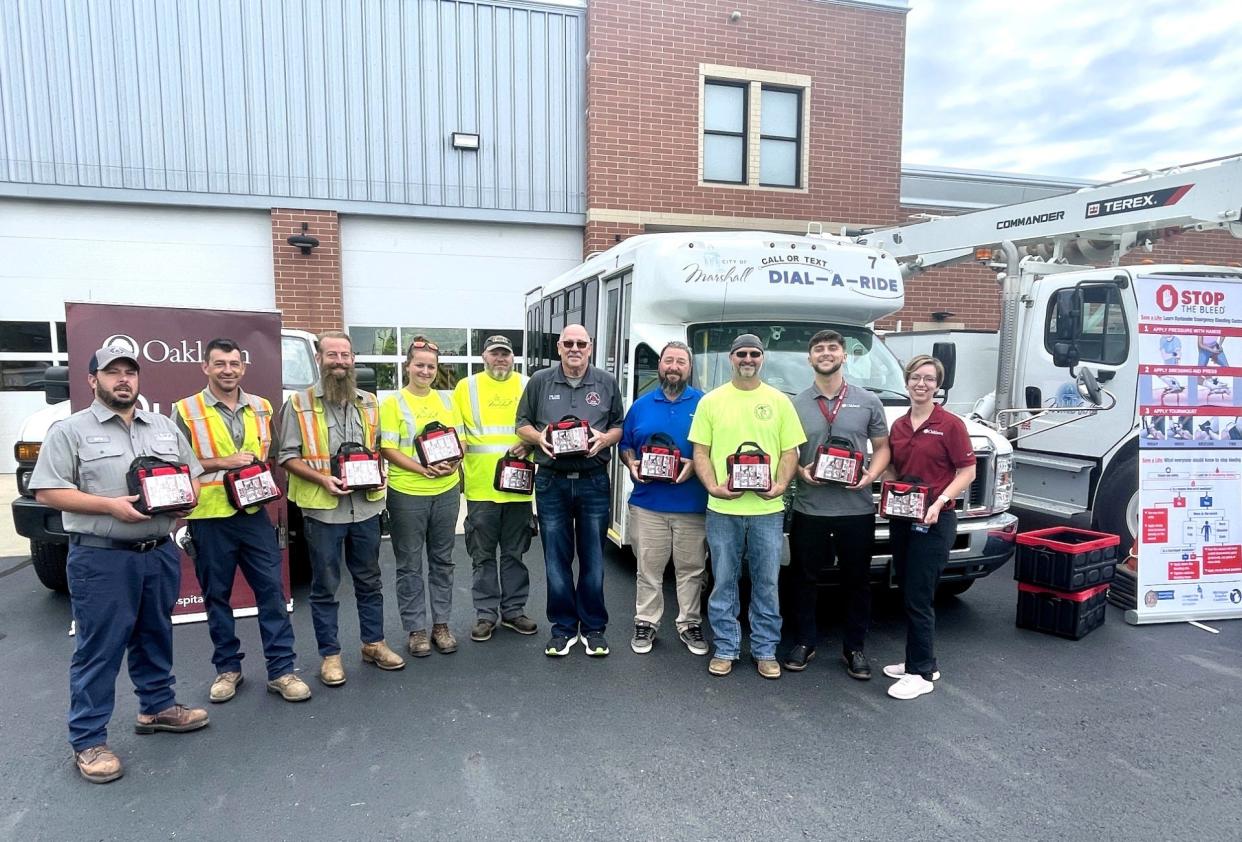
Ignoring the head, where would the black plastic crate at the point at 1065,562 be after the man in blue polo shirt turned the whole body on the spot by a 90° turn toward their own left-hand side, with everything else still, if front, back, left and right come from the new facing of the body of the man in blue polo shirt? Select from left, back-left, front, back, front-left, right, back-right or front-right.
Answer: front

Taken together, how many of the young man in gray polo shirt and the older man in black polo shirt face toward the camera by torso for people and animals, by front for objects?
2

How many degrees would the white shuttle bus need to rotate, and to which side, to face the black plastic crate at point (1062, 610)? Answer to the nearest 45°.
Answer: approximately 45° to its left

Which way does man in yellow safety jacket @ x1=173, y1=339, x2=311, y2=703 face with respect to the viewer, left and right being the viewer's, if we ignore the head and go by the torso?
facing the viewer and to the right of the viewer

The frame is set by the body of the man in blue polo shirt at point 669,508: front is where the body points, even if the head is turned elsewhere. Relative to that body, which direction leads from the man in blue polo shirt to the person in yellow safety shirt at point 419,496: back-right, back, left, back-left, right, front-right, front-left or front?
right

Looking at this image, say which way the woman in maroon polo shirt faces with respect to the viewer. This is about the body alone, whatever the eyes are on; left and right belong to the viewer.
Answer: facing the viewer and to the left of the viewer

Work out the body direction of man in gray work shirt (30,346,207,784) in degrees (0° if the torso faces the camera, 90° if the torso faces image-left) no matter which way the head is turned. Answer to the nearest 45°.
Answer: approximately 315°

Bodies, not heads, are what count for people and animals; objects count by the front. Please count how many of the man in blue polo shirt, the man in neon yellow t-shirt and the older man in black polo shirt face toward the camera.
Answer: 3

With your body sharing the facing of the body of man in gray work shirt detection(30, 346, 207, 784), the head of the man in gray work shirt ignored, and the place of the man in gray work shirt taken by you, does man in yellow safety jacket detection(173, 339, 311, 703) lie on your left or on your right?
on your left

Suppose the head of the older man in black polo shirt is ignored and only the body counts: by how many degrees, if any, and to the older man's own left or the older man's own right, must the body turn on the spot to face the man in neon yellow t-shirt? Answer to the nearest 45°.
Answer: approximately 45° to the older man's own left

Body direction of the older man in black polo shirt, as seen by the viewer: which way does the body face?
toward the camera

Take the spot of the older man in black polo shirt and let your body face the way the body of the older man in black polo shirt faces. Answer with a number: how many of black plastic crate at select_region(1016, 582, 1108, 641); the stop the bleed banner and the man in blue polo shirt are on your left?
3

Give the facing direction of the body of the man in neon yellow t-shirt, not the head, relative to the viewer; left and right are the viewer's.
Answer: facing the viewer

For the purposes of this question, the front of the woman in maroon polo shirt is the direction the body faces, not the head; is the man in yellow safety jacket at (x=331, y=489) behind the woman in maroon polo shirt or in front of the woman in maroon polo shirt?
in front

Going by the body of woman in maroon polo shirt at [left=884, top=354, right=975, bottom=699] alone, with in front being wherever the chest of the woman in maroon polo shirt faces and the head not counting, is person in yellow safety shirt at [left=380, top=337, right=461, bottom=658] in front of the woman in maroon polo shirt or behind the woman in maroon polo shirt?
in front
